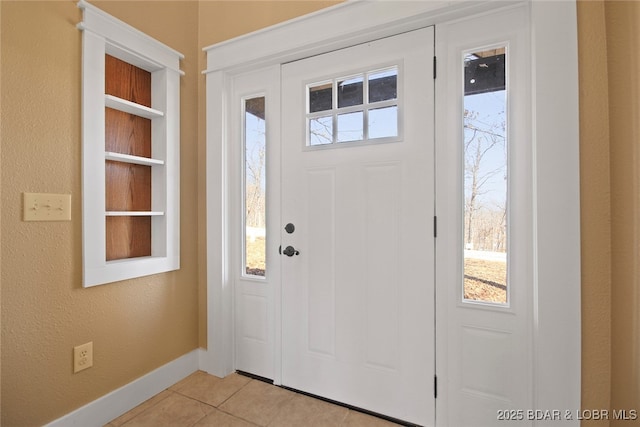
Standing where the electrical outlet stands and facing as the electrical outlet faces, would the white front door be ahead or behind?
ahead

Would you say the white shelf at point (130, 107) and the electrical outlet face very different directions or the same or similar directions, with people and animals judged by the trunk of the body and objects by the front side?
same or similar directions

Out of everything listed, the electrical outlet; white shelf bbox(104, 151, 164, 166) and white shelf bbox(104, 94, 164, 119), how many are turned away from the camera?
0

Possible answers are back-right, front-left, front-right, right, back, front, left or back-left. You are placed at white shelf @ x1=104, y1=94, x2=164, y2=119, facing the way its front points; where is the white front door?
front

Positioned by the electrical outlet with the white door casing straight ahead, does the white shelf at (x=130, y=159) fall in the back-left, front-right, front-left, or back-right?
front-left

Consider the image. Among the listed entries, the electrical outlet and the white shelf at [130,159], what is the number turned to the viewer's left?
0

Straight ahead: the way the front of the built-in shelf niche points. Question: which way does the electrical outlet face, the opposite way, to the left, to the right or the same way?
the same way

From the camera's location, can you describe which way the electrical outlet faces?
facing the viewer and to the right of the viewer

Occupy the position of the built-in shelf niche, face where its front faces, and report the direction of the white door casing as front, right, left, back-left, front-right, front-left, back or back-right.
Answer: front

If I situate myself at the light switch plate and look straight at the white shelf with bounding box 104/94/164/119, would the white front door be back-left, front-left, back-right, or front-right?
front-right

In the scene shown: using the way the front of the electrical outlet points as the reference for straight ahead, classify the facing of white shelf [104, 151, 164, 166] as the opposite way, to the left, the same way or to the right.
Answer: the same way

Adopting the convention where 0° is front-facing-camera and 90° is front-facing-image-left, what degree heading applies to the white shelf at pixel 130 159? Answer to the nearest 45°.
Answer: approximately 315°
